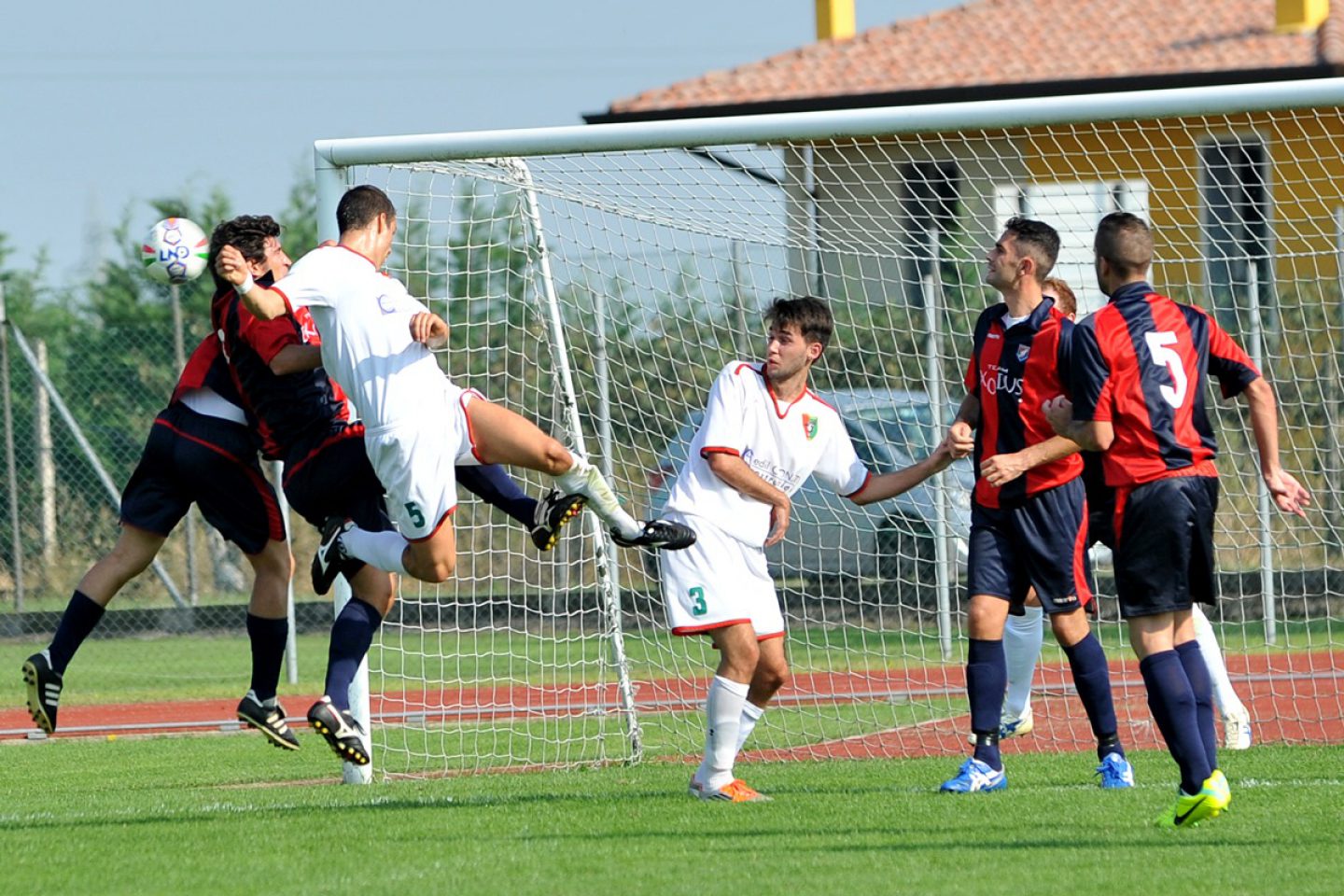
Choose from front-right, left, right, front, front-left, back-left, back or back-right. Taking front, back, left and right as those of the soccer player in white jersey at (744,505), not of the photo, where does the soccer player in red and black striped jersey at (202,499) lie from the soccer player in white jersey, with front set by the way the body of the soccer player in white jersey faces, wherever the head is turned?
back-right

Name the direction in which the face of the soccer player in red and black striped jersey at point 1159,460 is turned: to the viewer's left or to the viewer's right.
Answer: to the viewer's left

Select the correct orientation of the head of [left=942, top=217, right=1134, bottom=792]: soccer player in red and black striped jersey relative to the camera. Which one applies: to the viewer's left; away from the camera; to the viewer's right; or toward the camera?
to the viewer's left

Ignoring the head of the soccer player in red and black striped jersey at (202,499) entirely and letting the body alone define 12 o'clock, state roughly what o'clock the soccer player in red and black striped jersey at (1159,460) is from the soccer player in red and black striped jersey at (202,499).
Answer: the soccer player in red and black striped jersey at (1159,460) is roughly at 3 o'clock from the soccer player in red and black striped jersey at (202,499).

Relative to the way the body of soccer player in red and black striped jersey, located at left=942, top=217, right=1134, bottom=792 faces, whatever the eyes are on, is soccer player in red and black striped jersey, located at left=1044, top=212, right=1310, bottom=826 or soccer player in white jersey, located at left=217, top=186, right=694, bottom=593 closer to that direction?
the soccer player in white jersey

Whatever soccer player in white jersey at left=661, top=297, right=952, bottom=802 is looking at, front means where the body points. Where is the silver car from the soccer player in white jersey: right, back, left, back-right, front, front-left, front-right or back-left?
back-left

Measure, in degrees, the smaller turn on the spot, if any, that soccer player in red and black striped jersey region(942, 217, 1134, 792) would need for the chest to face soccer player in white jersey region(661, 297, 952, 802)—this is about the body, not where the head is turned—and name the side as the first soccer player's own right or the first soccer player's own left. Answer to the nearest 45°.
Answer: approximately 45° to the first soccer player's own right
